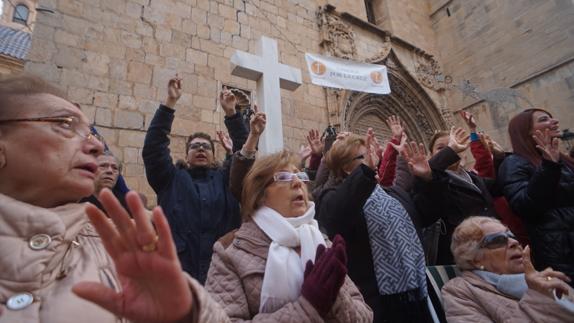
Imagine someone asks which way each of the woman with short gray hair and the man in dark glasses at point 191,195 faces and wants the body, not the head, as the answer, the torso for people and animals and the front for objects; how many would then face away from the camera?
0

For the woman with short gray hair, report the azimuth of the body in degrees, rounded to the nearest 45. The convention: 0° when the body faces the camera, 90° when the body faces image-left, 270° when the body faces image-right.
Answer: approximately 315°

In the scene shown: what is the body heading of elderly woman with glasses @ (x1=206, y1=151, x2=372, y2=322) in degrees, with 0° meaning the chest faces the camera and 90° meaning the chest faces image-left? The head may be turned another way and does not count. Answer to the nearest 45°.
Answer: approximately 315°

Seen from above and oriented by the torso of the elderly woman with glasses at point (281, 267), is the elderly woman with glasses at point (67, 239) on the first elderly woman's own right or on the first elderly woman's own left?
on the first elderly woman's own right

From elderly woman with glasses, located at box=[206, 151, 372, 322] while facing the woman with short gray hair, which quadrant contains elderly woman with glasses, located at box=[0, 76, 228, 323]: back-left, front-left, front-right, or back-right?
back-right

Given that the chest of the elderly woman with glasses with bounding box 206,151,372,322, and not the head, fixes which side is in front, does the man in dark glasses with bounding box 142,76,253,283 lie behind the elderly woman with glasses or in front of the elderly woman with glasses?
behind

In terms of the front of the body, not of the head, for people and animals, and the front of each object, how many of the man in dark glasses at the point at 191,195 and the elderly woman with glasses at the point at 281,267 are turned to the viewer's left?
0

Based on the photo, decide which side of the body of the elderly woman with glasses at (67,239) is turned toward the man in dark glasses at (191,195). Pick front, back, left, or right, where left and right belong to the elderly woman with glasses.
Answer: left

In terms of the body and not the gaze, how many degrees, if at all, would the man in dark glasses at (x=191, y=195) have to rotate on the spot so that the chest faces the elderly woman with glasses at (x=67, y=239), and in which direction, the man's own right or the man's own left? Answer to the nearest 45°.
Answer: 0° — they already face them

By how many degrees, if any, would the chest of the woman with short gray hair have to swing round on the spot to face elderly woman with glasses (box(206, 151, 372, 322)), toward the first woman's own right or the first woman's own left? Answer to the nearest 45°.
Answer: approximately 90° to the first woman's own right
